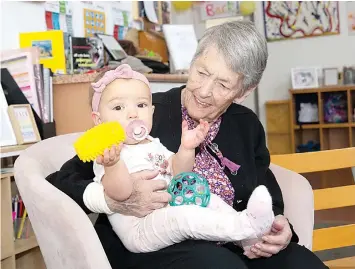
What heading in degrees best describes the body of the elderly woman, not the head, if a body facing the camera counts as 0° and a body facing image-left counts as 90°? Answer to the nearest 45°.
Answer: approximately 0°

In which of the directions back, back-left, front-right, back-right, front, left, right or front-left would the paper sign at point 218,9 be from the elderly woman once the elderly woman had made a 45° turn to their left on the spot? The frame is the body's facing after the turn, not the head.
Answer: back-left

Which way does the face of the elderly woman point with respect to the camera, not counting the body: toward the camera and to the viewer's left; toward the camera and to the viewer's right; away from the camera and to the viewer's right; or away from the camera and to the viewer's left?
toward the camera and to the viewer's left

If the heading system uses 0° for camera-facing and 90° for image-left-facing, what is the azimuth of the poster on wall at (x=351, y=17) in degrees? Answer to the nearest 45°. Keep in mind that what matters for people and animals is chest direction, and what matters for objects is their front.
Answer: approximately 0°

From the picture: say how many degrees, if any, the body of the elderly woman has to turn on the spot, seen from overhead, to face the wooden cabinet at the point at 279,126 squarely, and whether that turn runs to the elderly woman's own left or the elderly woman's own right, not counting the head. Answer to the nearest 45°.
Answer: approximately 180°

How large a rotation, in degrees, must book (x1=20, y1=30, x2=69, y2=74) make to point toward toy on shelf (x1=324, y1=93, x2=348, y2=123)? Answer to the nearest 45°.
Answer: approximately 135° to its left
